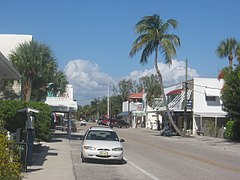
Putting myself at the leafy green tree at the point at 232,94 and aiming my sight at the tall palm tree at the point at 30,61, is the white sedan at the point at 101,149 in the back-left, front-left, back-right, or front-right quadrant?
front-left

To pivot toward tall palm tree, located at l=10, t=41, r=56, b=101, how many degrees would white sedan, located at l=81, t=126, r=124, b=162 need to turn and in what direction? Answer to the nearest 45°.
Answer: approximately 180°

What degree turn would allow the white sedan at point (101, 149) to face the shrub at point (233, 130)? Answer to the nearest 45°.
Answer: approximately 135° to its left

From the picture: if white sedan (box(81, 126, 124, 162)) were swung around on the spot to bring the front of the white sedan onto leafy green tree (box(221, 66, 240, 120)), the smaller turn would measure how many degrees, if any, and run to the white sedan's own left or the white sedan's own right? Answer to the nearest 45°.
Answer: approximately 135° to the white sedan's own left

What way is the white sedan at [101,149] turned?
toward the camera
